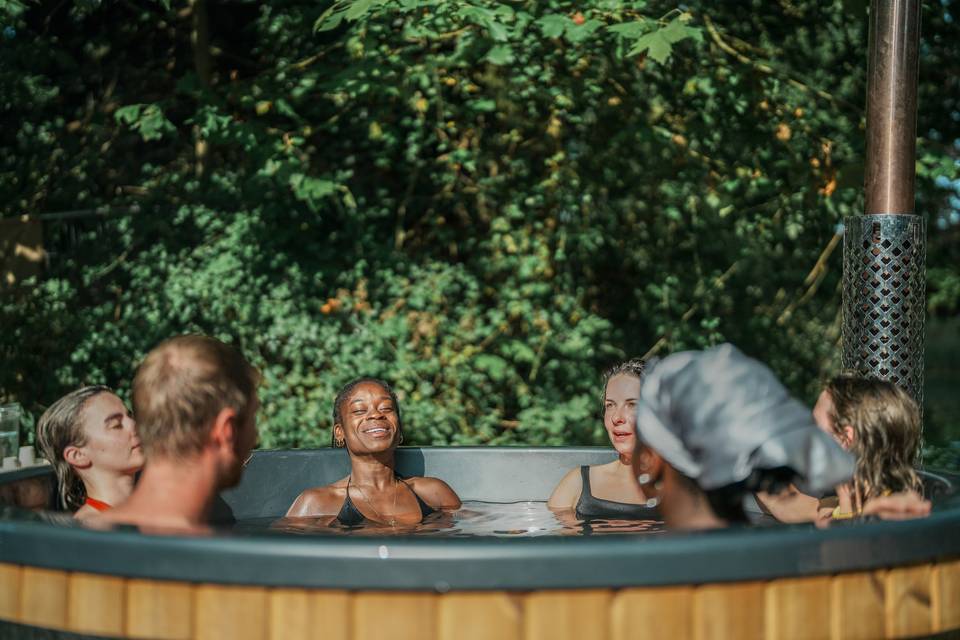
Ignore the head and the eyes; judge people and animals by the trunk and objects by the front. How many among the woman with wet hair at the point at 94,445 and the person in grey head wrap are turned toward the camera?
0

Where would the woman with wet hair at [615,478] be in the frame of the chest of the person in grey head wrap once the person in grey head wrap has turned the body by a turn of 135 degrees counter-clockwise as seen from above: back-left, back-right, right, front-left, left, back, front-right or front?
back

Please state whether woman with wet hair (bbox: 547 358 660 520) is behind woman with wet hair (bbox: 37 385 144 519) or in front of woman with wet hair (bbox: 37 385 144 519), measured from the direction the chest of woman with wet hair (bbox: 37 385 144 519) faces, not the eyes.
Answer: in front

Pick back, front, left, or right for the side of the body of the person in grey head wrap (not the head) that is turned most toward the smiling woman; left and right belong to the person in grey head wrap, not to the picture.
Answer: front

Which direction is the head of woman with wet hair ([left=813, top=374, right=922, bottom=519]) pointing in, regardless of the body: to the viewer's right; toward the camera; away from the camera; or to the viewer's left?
to the viewer's left

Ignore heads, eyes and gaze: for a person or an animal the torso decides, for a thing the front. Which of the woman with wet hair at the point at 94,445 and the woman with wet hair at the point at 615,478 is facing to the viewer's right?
the woman with wet hair at the point at 94,445

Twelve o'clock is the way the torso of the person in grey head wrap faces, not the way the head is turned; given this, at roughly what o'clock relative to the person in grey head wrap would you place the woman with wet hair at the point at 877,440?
The woman with wet hair is roughly at 2 o'clock from the person in grey head wrap.

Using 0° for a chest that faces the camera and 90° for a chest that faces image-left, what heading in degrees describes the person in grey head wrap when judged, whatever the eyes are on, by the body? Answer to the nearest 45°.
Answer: approximately 135°

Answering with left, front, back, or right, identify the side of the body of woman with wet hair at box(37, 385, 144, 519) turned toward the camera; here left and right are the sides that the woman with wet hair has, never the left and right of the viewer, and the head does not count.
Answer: right

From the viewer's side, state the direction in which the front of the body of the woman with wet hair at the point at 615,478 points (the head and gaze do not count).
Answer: toward the camera

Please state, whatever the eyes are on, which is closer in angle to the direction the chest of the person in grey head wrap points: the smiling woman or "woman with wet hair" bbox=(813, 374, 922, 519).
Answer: the smiling woman

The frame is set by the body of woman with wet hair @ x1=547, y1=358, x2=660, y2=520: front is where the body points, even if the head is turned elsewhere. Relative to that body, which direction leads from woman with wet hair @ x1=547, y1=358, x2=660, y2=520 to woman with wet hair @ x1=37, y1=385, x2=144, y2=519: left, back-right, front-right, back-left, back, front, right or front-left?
front-right

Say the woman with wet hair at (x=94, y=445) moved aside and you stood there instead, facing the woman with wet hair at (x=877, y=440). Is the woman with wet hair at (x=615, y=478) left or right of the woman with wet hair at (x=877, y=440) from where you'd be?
left

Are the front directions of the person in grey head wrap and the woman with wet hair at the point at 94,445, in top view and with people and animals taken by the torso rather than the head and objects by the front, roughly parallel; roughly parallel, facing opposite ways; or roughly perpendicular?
roughly perpendicular

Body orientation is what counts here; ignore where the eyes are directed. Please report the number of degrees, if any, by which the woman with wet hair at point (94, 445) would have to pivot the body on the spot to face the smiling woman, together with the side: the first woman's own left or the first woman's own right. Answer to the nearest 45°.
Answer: approximately 45° to the first woman's own left

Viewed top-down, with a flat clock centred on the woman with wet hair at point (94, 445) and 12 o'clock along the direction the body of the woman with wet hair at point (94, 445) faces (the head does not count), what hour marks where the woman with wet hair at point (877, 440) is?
the woman with wet hair at point (877, 440) is roughly at 1 o'clock from the woman with wet hair at point (94, 445).
